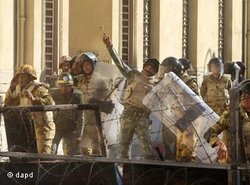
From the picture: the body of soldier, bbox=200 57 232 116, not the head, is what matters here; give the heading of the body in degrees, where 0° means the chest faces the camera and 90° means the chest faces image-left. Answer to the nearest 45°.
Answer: approximately 0°

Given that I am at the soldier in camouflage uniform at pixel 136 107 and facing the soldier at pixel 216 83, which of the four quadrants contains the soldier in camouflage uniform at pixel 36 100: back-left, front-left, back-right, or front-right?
back-left

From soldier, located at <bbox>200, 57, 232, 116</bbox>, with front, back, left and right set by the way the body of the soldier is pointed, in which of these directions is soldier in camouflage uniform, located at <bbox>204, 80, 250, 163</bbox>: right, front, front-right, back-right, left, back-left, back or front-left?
front

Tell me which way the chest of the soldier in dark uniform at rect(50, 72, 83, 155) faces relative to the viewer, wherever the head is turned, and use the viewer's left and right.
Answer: facing the viewer

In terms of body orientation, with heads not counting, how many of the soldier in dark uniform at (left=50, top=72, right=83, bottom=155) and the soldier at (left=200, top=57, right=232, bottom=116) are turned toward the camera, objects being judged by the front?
2

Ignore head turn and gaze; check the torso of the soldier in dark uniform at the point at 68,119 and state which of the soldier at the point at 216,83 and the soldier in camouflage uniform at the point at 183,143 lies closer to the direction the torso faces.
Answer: the soldier in camouflage uniform

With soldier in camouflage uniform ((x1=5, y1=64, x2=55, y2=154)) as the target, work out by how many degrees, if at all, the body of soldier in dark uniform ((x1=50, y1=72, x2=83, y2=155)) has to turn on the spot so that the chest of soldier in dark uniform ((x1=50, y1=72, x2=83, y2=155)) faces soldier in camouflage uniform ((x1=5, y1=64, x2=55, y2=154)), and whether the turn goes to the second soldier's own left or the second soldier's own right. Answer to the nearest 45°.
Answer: approximately 45° to the second soldier's own right

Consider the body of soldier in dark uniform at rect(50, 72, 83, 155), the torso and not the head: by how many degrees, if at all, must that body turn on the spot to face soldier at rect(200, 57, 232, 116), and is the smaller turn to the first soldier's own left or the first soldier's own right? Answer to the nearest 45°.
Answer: approximately 135° to the first soldier's own left
